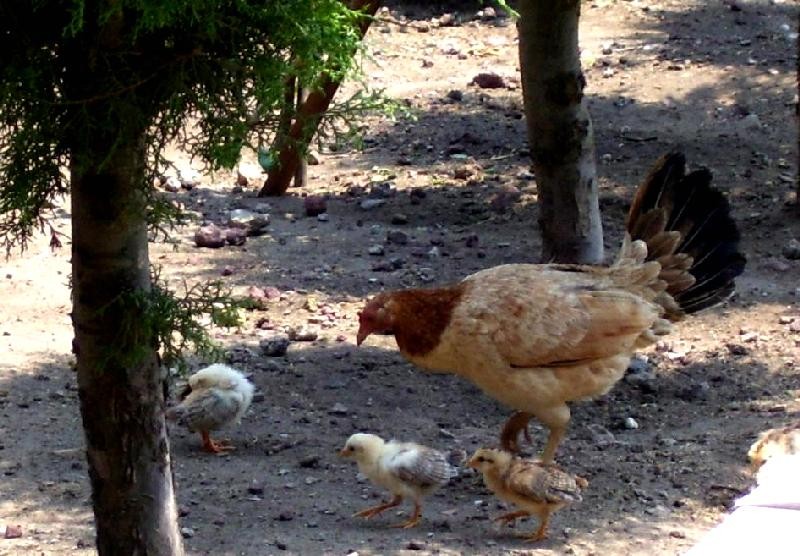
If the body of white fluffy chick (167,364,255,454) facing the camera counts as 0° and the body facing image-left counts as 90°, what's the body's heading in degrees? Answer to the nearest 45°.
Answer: approximately 270°

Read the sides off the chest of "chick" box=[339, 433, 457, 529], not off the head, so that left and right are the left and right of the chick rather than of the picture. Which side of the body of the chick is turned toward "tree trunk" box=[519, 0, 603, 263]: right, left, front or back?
right

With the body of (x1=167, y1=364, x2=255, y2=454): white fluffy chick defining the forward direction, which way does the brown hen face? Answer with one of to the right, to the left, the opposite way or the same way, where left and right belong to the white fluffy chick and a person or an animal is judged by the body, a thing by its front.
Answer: the opposite way

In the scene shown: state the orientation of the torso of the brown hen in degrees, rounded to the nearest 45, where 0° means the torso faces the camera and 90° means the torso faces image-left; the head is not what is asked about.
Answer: approximately 90°

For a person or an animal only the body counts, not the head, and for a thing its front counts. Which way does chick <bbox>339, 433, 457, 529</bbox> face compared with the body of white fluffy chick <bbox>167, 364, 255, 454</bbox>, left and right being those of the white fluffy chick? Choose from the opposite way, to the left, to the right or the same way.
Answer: the opposite way

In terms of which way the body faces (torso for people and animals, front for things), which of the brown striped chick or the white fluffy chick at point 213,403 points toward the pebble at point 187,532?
the brown striped chick

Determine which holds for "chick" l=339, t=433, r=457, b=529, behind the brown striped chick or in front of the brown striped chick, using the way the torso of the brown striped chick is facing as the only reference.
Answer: in front

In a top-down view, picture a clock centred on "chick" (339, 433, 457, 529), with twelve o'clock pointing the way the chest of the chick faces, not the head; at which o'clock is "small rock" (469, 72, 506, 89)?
The small rock is roughly at 3 o'clock from the chick.

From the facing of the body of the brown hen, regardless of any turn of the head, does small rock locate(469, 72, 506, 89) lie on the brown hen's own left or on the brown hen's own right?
on the brown hen's own right

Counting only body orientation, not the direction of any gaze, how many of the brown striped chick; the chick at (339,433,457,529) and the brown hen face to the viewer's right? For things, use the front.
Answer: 0

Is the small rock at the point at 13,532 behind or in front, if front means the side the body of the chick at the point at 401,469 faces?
in front

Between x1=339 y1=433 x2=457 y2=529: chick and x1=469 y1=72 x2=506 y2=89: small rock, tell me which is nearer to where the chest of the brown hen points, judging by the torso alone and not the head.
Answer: the chick

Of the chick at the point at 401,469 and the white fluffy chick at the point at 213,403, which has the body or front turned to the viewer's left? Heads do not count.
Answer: the chick

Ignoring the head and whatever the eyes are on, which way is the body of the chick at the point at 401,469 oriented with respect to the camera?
to the viewer's left

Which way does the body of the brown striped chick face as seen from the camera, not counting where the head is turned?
to the viewer's left

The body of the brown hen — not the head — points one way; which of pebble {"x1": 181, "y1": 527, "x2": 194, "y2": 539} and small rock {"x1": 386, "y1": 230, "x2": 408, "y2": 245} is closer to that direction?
the pebble

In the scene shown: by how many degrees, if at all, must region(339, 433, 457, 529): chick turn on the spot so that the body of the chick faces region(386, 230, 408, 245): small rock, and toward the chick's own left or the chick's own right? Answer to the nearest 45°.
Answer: approximately 90° to the chick's own right

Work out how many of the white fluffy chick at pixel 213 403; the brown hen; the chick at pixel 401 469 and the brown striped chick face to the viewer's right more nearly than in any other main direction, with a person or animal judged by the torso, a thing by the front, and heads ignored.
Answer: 1
